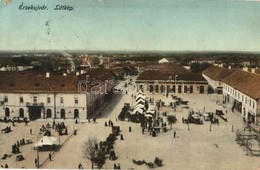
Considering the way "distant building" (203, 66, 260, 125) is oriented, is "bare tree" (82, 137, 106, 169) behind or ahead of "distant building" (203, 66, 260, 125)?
ahead

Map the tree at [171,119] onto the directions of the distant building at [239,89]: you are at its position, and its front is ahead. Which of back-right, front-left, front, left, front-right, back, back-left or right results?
front-left

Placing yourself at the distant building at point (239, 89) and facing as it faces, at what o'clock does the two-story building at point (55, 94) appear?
The two-story building is roughly at 1 o'clock from the distant building.

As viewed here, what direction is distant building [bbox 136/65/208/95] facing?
toward the camera

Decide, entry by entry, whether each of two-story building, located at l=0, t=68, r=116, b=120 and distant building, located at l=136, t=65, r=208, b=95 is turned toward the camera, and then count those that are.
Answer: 2

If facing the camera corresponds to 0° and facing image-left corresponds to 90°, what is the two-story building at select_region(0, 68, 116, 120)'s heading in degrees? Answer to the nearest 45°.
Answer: approximately 0°

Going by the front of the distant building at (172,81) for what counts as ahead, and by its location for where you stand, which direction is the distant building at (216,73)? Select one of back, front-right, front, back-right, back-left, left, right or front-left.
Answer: left

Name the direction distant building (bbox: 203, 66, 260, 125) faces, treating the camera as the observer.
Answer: facing the viewer and to the left of the viewer
